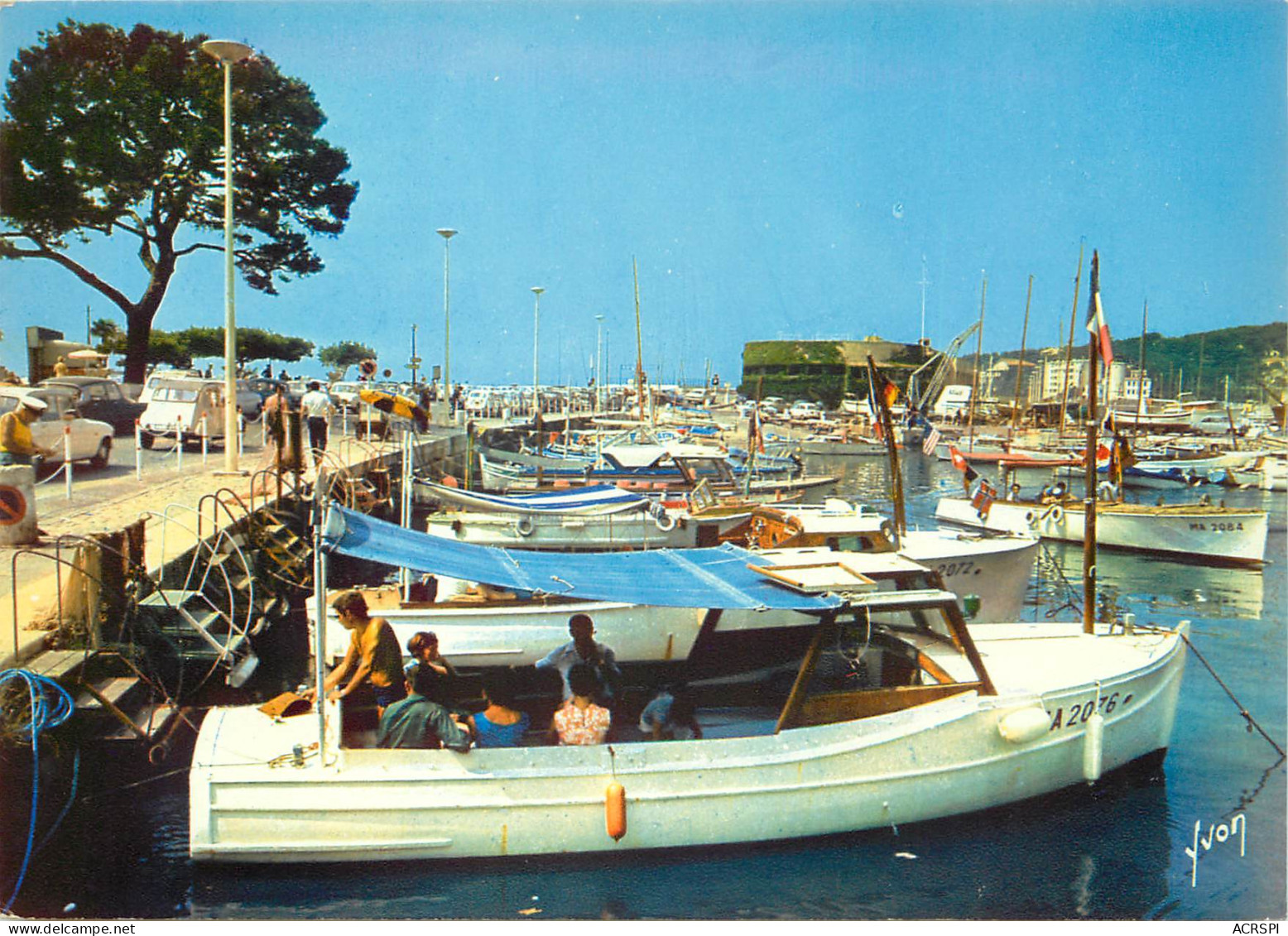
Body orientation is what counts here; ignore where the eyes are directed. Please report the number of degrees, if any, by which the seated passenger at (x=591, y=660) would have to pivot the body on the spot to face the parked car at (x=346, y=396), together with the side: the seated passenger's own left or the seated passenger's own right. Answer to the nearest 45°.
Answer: approximately 180°

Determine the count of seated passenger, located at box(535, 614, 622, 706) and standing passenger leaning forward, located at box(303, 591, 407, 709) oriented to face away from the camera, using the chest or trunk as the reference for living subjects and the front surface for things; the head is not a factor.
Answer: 0

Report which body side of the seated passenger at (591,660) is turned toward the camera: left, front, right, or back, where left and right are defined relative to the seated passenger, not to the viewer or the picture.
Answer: front

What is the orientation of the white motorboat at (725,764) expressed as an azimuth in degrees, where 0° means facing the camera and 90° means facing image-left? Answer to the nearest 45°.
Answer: approximately 270°

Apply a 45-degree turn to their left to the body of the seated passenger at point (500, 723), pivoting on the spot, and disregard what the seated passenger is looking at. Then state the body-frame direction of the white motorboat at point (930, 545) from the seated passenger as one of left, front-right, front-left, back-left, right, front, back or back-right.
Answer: right

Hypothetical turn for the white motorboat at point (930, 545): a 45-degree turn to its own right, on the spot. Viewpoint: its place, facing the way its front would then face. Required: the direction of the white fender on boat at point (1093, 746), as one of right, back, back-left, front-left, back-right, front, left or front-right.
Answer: front-right

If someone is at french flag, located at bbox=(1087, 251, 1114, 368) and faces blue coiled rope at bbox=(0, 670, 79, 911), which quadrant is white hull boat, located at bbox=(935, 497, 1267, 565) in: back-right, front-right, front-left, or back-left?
back-right

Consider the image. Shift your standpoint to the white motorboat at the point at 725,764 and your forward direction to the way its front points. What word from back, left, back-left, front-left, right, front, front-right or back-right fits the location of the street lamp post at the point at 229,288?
back-left

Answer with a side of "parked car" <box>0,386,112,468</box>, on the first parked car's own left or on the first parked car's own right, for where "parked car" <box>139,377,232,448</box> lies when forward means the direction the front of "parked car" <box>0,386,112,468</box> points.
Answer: on the first parked car's own left

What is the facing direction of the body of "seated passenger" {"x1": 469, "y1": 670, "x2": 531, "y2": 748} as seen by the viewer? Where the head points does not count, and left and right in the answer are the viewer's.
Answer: facing away from the viewer
